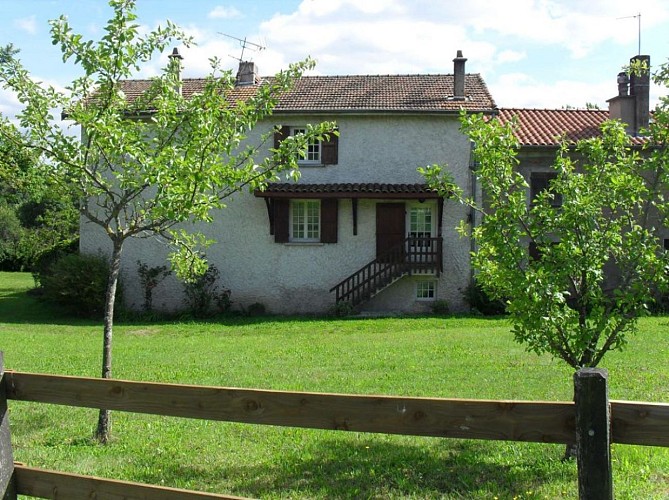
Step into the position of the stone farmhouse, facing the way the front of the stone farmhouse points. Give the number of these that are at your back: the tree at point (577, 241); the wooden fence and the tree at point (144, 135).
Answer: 0

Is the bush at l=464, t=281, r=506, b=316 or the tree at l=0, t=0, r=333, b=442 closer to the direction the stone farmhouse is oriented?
the tree

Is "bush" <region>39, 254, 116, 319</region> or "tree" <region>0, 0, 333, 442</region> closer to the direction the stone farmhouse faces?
the tree

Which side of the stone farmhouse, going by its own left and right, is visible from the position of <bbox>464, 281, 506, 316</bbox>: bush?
front

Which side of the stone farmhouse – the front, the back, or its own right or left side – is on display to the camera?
front

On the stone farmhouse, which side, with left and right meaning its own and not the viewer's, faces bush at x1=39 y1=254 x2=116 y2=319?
right

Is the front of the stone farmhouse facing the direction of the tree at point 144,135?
yes

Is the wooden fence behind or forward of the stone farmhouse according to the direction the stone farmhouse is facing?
forward

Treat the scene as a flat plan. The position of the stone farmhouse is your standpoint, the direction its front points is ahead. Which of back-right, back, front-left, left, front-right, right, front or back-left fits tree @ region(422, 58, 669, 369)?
front

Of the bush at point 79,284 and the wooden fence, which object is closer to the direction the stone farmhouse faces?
the wooden fence
